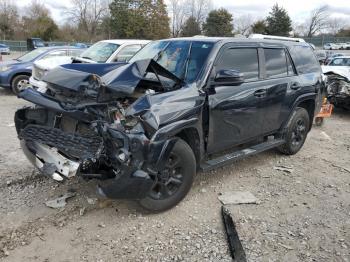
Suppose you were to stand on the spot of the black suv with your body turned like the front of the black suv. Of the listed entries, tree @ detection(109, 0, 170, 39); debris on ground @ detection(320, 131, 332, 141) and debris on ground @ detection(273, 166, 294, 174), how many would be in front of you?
0

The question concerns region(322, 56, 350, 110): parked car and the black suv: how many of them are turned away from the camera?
0

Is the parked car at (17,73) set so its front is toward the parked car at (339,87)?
no

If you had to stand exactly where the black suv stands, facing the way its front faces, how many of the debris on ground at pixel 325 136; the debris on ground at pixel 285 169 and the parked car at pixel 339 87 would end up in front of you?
0

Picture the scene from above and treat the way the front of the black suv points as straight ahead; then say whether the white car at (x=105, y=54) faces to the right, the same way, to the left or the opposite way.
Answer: the same way

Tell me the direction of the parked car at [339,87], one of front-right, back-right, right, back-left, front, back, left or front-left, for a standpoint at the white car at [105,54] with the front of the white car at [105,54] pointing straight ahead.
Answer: back-left

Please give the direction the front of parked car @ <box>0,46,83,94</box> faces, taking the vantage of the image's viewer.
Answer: facing the viewer and to the left of the viewer

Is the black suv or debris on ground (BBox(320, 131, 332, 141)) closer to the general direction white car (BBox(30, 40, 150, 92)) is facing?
the black suv

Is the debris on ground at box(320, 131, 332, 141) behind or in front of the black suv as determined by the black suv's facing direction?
behind

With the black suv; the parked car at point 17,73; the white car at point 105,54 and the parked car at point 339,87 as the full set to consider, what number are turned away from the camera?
0

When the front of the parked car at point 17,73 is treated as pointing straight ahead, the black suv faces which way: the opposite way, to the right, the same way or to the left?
the same way

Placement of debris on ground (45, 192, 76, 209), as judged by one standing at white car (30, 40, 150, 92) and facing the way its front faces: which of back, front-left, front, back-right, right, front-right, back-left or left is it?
front-left

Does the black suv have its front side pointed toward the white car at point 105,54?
no

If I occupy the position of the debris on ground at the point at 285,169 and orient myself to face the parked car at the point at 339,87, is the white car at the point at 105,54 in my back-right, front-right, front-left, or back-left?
front-left

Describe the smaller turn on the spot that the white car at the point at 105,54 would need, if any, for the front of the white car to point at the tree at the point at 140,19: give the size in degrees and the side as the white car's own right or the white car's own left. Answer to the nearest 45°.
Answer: approximately 135° to the white car's own right
